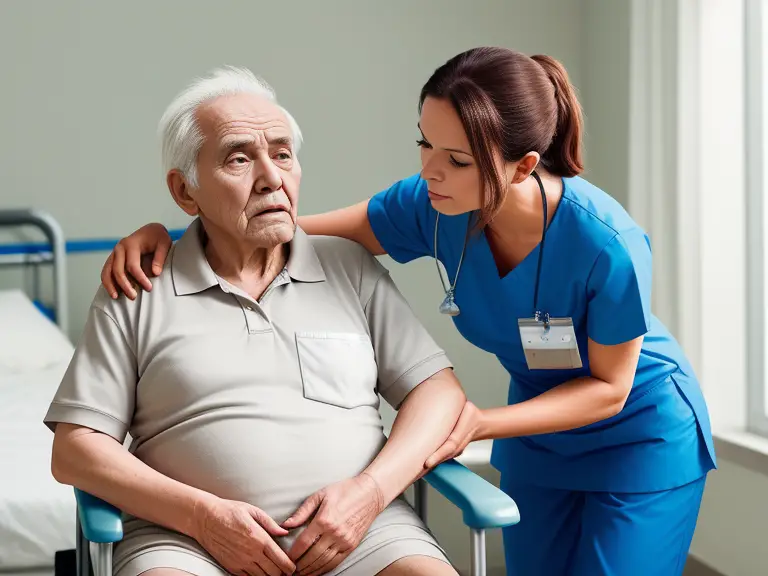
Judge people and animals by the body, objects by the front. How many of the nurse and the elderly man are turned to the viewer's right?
0

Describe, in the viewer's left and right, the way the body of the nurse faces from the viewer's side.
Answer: facing the viewer and to the left of the viewer

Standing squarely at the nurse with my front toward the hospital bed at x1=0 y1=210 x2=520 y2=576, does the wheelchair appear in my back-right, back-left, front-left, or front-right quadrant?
front-left

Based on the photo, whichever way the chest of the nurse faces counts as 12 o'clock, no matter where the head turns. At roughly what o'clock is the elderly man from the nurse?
The elderly man is roughly at 1 o'clock from the nurse.

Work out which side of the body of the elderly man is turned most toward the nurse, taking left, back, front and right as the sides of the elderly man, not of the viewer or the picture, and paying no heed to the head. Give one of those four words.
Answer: left

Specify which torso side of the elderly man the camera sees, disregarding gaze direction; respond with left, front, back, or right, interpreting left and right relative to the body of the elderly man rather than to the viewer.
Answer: front
